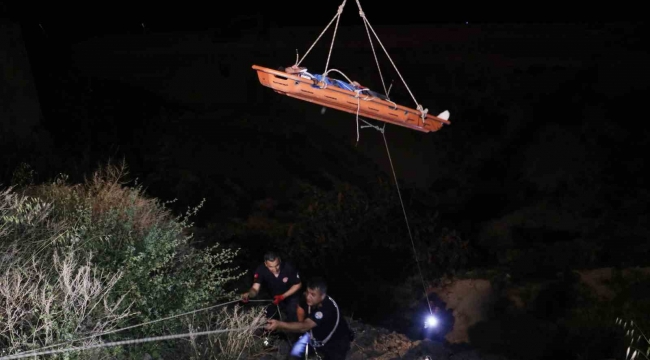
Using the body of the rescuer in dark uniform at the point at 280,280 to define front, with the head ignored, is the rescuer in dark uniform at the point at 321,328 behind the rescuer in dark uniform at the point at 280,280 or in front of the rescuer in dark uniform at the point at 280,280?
in front

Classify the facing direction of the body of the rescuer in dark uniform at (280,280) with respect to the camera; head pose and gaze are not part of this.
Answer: toward the camera
